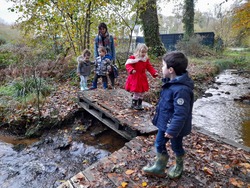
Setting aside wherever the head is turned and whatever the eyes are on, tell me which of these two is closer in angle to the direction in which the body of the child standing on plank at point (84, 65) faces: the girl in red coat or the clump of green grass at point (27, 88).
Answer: the girl in red coat

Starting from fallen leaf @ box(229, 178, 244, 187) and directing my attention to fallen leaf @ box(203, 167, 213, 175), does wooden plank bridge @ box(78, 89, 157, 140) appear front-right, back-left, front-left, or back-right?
front-right

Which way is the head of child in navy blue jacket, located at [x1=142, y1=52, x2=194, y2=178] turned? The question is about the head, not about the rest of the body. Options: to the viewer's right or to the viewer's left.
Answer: to the viewer's left

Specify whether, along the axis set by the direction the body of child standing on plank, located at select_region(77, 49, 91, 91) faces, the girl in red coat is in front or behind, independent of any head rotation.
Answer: in front

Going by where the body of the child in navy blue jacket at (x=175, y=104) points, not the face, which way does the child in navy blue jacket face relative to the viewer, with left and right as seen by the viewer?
facing to the left of the viewer
